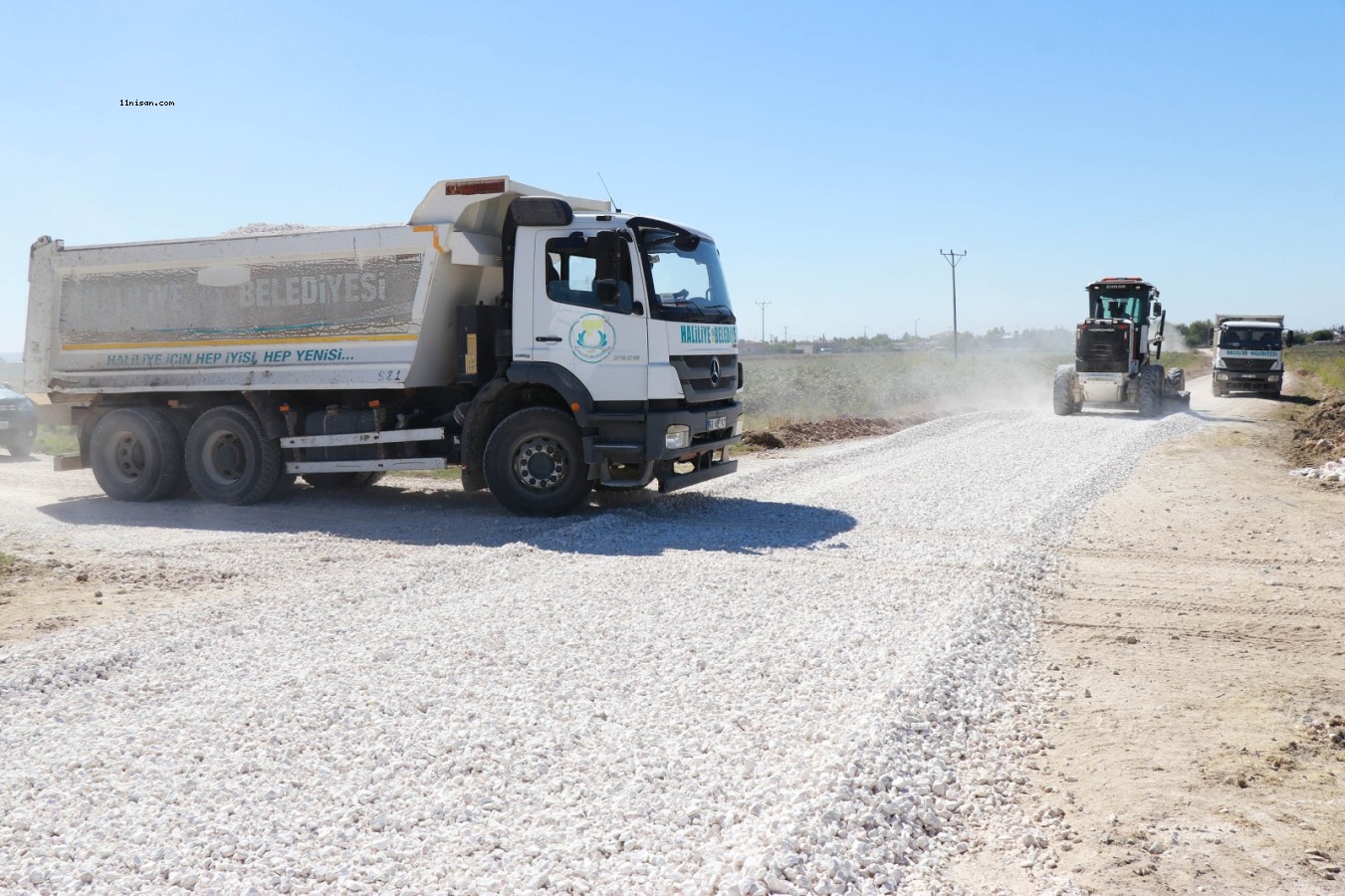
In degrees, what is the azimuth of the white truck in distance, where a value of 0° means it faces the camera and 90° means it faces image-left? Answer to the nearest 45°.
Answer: approximately 0°

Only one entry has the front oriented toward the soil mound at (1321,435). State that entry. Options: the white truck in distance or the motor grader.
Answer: the white truck in distance

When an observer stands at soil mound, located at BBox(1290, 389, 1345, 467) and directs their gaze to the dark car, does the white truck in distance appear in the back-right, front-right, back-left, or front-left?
back-right

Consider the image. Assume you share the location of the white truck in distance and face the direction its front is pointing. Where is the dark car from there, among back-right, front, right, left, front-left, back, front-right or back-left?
front-right
